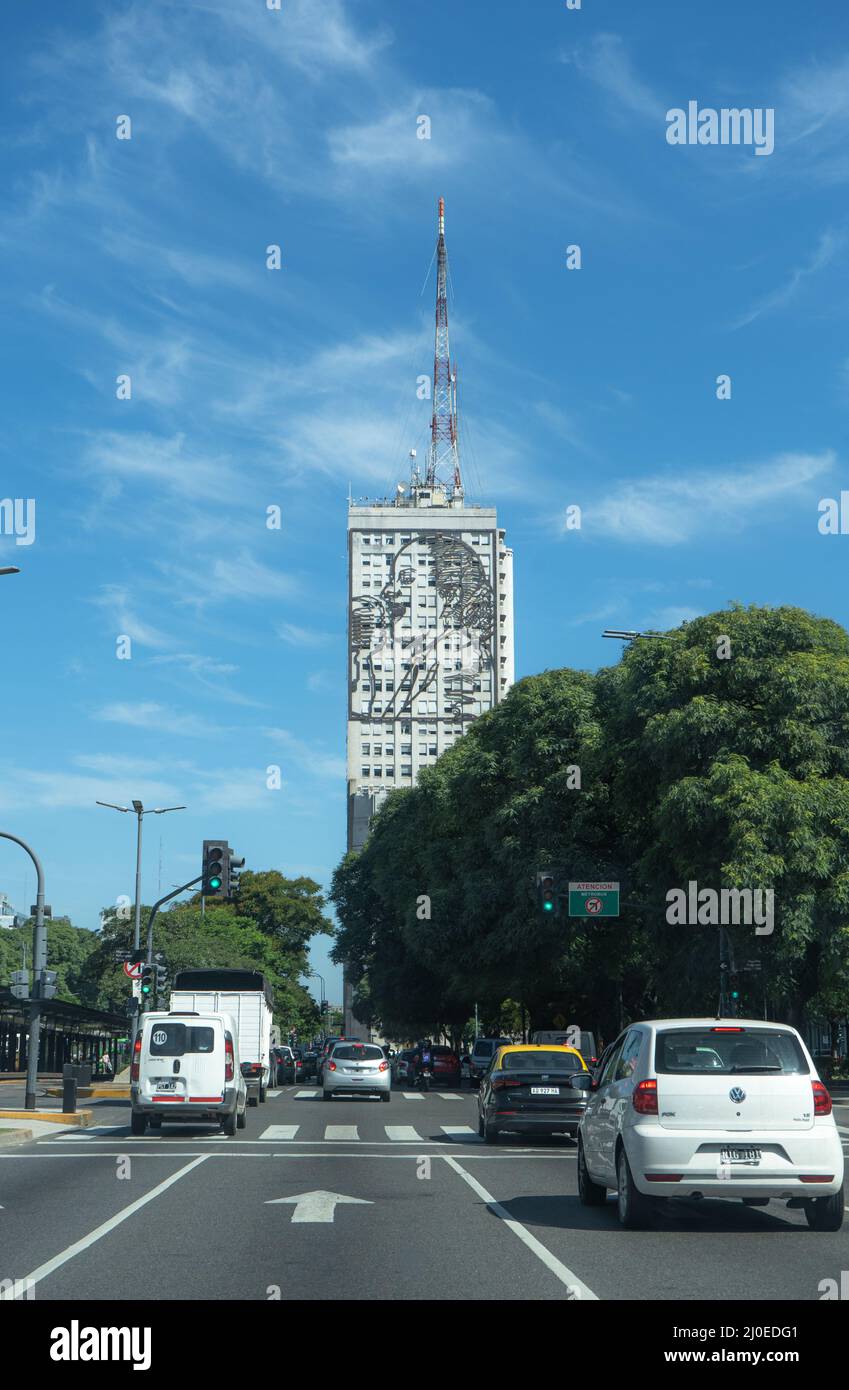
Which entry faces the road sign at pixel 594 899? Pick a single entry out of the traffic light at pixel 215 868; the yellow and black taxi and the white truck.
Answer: the yellow and black taxi

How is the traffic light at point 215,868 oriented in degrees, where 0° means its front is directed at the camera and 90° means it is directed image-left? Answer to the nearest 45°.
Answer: approximately 0°

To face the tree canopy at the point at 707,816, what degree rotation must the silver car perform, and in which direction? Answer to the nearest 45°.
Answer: approximately 90° to its right

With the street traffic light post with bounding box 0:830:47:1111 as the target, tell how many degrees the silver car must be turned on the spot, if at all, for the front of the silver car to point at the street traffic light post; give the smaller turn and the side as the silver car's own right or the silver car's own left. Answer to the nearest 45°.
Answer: approximately 135° to the silver car's own left

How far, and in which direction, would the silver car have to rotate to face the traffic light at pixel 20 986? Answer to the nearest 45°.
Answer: approximately 135° to its left

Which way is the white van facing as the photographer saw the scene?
facing away from the viewer

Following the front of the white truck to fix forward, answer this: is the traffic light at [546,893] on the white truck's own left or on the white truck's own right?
on the white truck's own right

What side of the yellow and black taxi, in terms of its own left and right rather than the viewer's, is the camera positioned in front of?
back

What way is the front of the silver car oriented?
away from the camera

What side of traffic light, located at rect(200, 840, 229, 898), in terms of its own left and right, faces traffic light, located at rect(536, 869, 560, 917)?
left

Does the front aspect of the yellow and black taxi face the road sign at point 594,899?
yes

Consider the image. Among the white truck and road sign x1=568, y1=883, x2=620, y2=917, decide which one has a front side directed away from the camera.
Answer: the white truck

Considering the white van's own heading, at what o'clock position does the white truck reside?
The white truck is roughly at 12 o'clock from the white van.

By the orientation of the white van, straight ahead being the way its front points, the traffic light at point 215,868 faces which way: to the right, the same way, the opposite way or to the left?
the opposite way

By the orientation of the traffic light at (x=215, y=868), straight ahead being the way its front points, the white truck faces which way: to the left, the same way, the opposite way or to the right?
the opposite way
